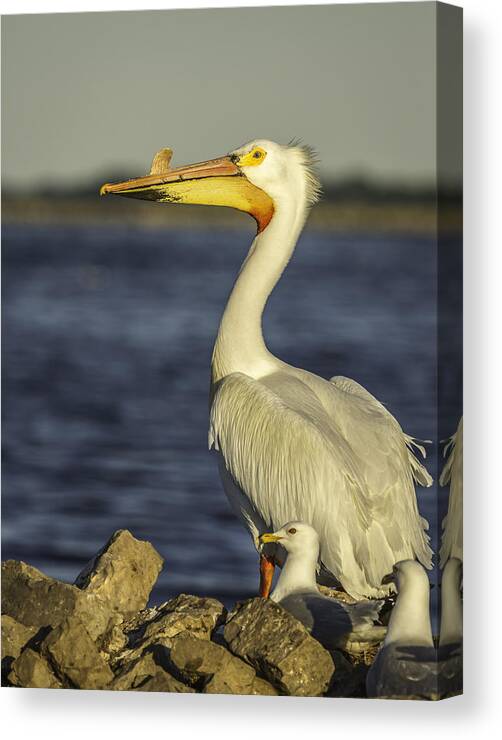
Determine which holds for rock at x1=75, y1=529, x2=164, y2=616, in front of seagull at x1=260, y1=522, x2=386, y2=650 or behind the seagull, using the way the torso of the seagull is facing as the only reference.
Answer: in front

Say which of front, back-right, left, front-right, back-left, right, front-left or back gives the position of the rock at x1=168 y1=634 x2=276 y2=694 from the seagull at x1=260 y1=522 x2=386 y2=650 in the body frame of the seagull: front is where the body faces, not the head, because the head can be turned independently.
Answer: front

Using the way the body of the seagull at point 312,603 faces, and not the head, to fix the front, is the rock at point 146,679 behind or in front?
in front

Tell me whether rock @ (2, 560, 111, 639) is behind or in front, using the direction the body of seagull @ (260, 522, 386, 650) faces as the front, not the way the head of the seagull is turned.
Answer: in front

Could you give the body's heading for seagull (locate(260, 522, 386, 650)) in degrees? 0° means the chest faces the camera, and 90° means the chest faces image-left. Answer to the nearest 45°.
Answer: approximately 90°
